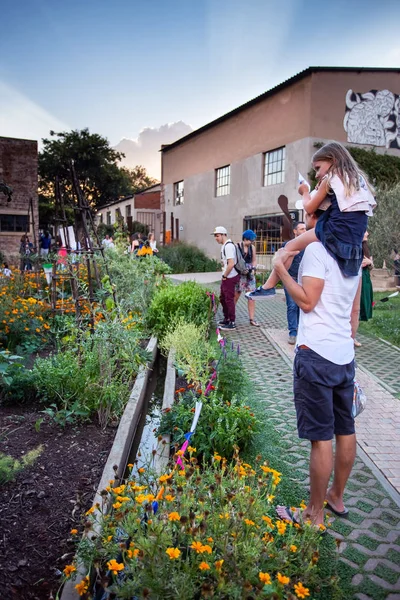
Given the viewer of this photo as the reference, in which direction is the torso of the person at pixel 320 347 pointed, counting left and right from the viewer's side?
facing away from the viewer and to the left of the viewer

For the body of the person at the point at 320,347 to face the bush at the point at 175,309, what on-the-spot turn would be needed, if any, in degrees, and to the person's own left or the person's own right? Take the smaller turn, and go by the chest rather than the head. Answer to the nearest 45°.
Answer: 0° — they already face it

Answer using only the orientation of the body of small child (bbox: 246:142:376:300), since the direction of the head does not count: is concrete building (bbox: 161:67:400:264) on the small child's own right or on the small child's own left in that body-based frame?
on the small child's own right

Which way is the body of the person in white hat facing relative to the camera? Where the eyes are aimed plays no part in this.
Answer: to the viewer's left

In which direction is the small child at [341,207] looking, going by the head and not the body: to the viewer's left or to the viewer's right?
to the viewer's left
